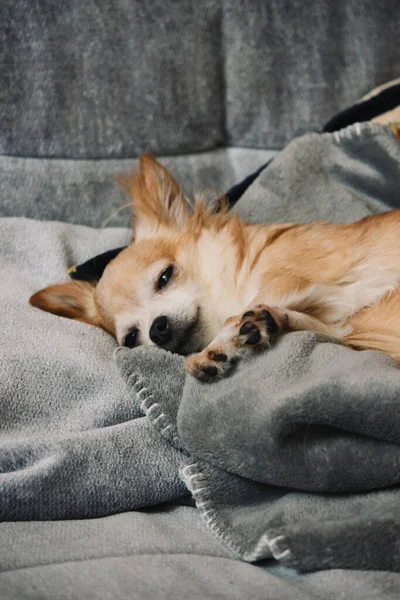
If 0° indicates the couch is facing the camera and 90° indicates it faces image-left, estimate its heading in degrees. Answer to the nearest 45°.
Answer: approximately 0°
